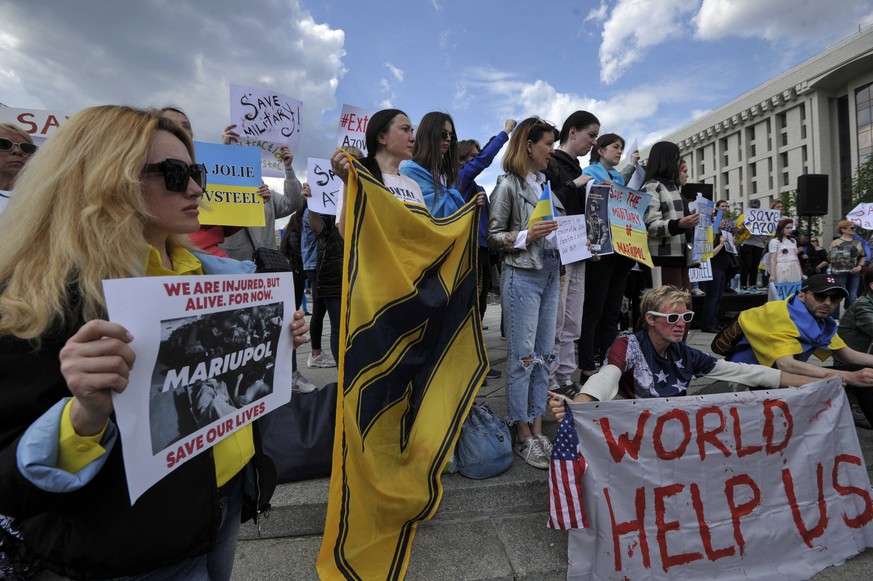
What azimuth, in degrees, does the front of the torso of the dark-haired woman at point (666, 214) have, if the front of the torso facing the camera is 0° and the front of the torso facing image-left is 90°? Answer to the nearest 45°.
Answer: approximately 270°

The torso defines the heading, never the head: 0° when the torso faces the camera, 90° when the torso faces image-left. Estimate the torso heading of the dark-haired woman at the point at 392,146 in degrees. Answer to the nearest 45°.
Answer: approximately 315°

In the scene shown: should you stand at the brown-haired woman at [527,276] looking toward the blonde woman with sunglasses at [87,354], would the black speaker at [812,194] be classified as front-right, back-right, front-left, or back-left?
back-left

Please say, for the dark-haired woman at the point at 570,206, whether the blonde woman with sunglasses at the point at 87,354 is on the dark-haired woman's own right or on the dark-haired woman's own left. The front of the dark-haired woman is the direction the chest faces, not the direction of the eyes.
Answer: on the dark-haired woman's own right

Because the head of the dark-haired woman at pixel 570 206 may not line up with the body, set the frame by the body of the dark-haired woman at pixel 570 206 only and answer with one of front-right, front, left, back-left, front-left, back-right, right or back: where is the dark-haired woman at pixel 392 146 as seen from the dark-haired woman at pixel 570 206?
back-right

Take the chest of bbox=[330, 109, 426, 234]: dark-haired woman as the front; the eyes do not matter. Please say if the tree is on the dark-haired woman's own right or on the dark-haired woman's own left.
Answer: on the dark-haired woman's own left
